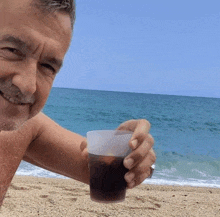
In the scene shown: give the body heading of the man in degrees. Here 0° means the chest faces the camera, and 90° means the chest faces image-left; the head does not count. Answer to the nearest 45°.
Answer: approximately 0°
